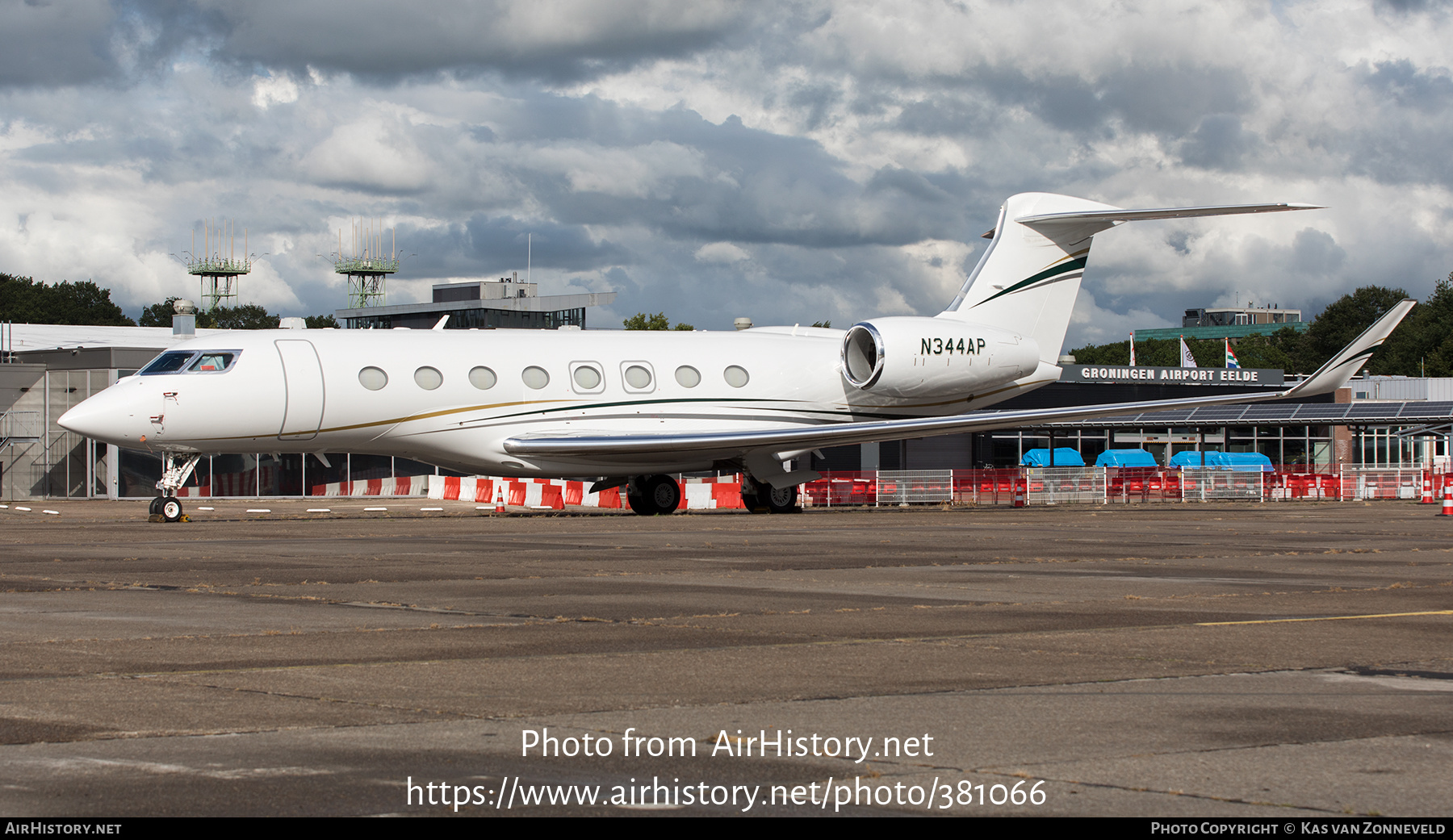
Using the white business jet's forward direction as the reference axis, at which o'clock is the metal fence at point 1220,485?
The metal fence is roughly at 6 o'clock from the white business jet.

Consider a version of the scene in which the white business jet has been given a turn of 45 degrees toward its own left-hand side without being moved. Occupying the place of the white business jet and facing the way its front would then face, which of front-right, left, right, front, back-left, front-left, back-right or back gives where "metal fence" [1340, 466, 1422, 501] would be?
back-left

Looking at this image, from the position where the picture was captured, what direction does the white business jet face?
facing the viewer and to the left of the viewer

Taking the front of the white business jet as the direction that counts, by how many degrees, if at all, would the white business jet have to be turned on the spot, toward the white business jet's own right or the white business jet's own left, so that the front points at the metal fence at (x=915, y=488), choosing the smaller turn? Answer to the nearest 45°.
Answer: approximately 180°
